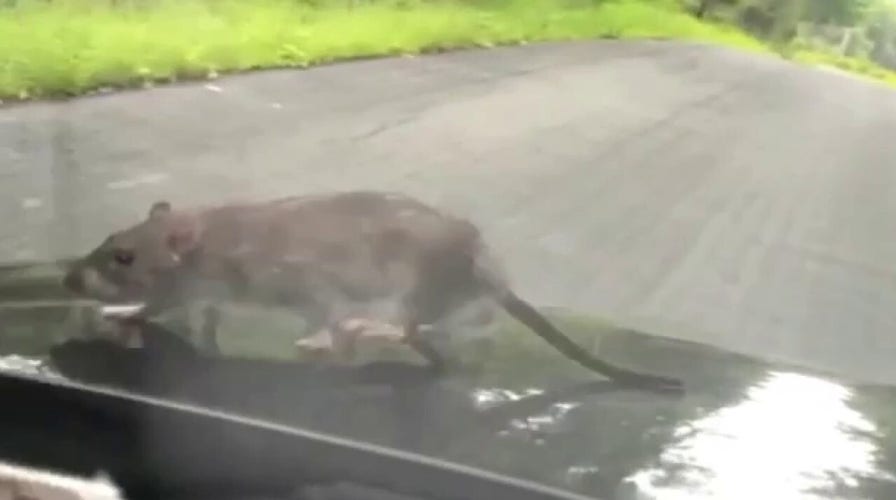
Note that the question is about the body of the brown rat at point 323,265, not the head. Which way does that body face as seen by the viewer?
to the viewer's left
